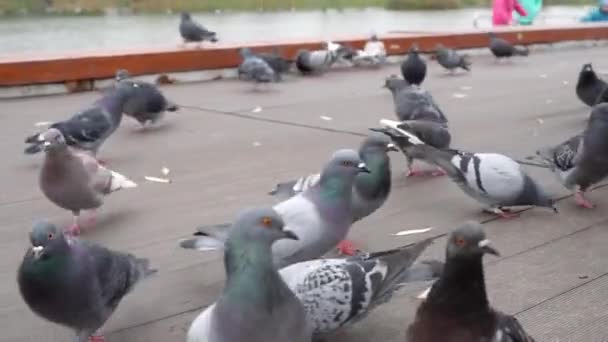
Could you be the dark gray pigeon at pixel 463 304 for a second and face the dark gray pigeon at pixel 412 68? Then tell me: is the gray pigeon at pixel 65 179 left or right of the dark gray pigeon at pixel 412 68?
left

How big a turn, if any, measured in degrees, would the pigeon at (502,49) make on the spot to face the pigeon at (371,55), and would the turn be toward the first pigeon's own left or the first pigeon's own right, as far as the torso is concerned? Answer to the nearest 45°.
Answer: approximately 45° to the first pigeon's own left

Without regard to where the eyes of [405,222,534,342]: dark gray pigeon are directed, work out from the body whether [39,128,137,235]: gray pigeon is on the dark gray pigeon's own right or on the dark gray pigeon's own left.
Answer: on the dark gray pigeon's own right

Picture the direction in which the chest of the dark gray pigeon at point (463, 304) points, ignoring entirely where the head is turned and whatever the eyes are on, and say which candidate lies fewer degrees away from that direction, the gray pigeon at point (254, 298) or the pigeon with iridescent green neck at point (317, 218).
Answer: the gray pigeon

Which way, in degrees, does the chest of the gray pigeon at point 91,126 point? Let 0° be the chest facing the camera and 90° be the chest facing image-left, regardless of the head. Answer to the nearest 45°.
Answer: approximately 270°

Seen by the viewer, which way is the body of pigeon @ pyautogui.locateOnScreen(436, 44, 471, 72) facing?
to the viewer's left
